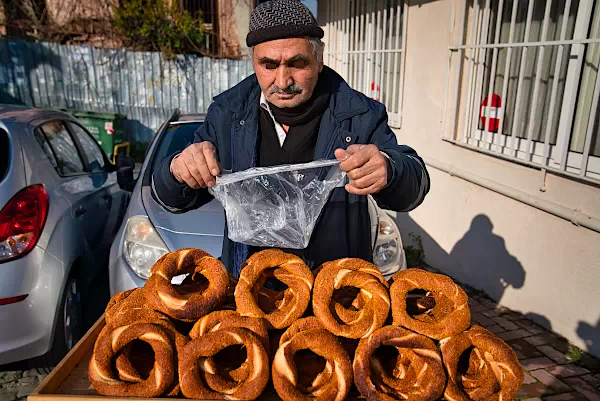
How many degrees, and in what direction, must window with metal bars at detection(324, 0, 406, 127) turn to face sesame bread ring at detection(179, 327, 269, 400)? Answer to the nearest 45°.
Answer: approximately 45° to its left

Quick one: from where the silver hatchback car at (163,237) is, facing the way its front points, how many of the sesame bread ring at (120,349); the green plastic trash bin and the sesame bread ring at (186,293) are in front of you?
2

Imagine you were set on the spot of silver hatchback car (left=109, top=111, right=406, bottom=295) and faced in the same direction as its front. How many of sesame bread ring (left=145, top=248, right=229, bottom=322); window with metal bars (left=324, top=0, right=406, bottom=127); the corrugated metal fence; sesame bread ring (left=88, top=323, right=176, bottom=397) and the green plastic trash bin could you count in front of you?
2

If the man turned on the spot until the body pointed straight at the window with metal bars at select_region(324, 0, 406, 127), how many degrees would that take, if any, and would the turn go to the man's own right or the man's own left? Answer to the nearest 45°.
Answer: approximately 180°

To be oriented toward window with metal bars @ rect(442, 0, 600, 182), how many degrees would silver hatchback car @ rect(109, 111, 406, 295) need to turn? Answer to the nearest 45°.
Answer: approximately 90° to its left

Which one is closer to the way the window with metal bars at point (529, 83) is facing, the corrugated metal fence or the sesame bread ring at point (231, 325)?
the sesame bread ring

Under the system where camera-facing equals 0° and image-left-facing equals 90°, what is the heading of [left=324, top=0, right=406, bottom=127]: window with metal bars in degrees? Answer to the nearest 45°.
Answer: approximately 45°

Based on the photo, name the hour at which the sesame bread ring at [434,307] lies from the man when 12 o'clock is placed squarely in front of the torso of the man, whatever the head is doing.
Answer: The sesame bread ring is roughly at 11 o'clock from the man.

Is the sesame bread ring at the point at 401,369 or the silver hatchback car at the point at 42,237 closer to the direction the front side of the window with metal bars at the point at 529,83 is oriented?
the silver hatchback car

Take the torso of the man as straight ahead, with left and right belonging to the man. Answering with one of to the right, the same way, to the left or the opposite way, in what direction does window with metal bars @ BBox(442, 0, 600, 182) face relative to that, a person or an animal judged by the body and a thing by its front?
to the right

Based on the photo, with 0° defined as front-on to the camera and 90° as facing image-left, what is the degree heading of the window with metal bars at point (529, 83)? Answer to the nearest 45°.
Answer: approximately 45°

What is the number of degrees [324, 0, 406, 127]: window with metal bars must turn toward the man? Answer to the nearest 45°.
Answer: approximately 45° to its left

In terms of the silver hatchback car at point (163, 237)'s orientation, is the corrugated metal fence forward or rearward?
rearward

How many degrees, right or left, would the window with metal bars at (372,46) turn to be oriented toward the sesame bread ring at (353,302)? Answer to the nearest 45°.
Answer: approximately 45° to its left

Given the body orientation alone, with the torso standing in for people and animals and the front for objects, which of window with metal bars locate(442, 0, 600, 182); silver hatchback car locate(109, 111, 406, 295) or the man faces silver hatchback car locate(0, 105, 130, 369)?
the window with metal bars

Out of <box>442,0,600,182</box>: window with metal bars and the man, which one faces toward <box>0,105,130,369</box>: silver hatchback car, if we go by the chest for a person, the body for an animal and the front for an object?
the window with metal bars

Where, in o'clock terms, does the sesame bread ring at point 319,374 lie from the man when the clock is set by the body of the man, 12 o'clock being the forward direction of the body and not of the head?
The sesame bread ring is roughly at 12 o'clock from the man.

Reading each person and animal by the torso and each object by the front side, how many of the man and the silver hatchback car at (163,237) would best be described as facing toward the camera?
2
